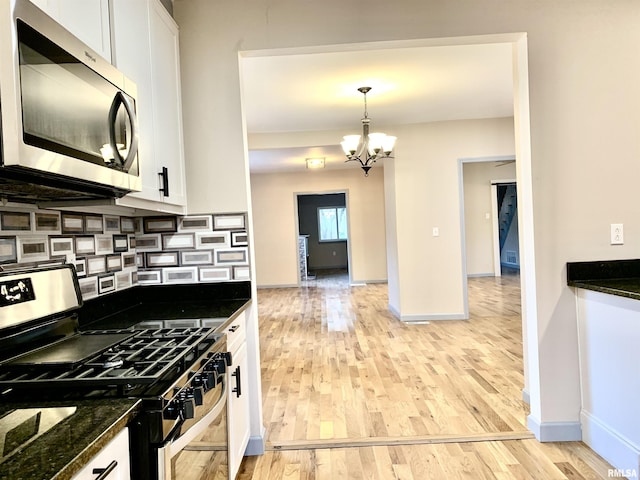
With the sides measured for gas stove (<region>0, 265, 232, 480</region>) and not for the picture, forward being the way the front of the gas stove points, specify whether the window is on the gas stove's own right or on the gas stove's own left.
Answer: on the gas stove's own left

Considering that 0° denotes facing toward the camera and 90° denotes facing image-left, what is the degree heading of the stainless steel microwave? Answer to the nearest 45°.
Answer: approximately 315°

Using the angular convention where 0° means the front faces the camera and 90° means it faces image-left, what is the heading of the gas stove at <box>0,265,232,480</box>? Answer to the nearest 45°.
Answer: approximately 315°

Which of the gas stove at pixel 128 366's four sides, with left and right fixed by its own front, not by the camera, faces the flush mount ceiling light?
left
